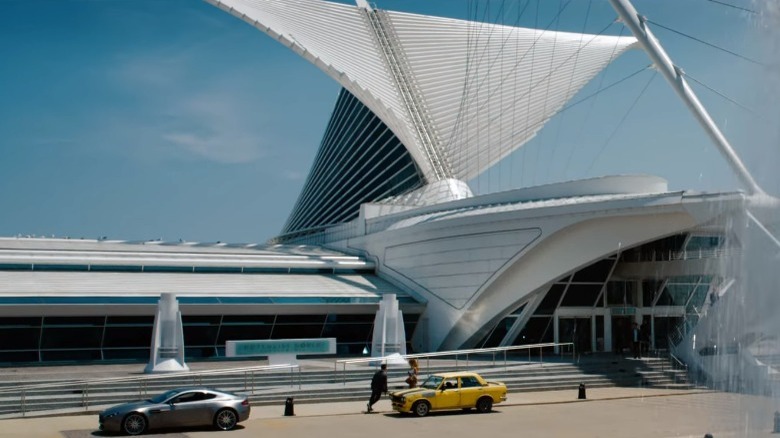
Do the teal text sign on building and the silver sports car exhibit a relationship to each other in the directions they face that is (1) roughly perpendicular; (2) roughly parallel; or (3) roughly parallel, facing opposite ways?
roughly perpendicular

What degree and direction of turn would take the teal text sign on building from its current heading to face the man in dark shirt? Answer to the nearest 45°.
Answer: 0° — it already faces them

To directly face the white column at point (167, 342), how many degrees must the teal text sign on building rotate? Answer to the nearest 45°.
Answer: approximately 90° to its right

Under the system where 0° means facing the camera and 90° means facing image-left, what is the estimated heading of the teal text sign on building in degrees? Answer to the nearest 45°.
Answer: approximately 0°
